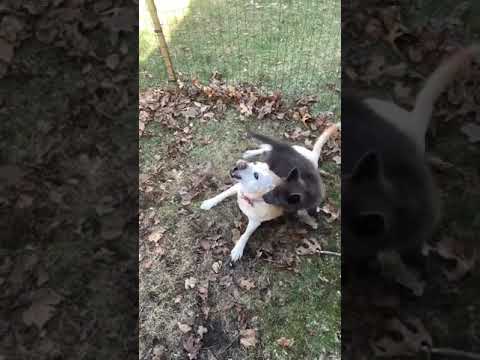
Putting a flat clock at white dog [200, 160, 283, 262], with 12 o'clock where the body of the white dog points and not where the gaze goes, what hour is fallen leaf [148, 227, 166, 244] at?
The fallen leaf is roughly at 1 o'clock from the white dog.

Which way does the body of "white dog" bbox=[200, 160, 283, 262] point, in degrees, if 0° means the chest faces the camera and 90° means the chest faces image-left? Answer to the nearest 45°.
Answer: approximately 45°

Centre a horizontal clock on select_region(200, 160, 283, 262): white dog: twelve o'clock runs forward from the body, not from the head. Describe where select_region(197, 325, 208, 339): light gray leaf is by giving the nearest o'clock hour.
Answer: The light gray leaf is roughly at 11 o'clock from the white dog.
